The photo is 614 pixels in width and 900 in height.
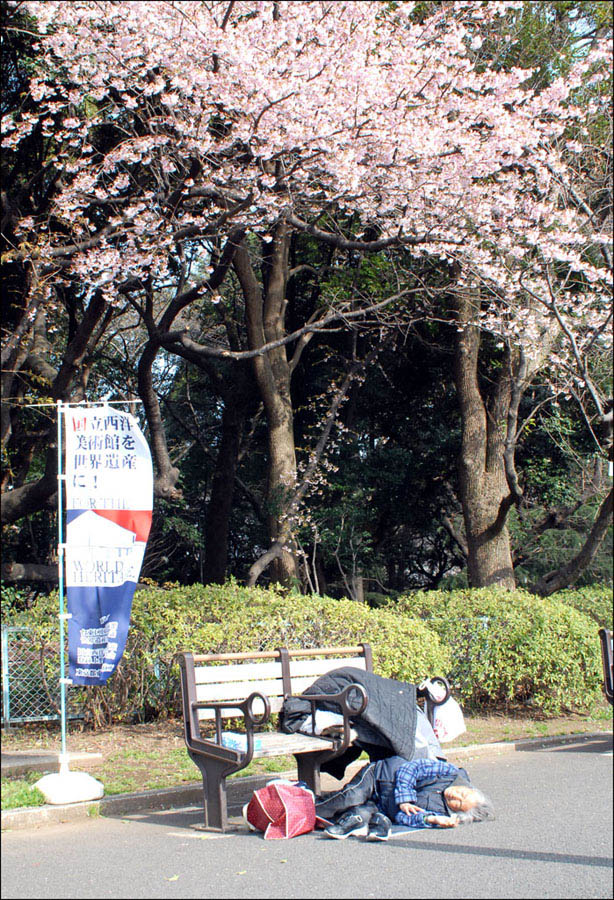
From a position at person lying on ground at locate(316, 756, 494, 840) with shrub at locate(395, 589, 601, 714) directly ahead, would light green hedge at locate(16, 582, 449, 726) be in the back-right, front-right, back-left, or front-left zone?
front-left

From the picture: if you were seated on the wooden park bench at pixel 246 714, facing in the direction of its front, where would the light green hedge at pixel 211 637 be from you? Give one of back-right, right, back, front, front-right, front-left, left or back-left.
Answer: back-left

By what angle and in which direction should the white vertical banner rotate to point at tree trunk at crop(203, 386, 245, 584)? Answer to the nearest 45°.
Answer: approximately 180°

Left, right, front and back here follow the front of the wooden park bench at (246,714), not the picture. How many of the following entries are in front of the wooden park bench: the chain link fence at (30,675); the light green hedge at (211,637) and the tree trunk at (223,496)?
0

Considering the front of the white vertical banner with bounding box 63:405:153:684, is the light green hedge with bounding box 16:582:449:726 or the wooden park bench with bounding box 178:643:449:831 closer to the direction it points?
the wooden park bench

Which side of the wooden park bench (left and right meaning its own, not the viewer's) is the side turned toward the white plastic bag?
left

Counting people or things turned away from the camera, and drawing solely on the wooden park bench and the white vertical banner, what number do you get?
0

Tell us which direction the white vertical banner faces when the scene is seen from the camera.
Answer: facing the viewer

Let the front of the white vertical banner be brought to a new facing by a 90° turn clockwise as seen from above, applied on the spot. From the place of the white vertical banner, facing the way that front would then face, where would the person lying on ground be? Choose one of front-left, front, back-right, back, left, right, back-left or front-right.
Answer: back-left

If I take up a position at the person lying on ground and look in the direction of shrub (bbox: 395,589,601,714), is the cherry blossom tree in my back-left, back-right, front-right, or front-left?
front-left
